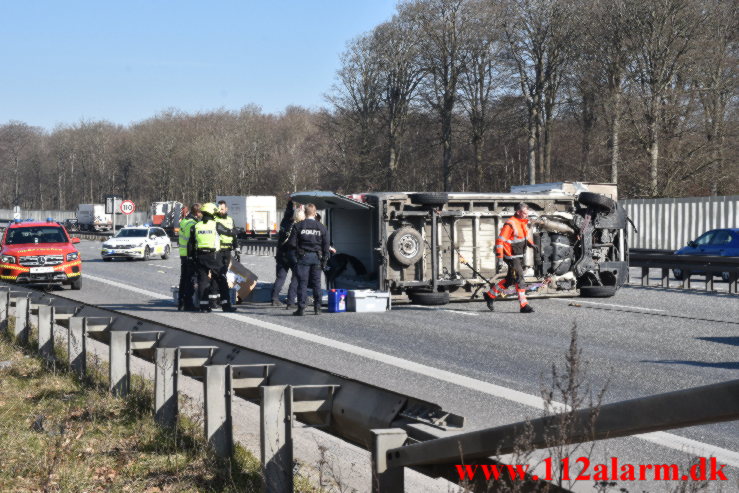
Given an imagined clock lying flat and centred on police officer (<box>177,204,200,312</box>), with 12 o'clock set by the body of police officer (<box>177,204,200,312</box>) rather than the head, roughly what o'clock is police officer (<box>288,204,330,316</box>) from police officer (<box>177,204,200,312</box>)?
police officer (<box>288,204,330,316</box>) is roughly at 1 o'clock from police officer (<box>177,204,200,312</box>).

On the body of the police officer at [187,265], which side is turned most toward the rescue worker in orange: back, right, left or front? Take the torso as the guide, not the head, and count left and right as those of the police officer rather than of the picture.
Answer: front

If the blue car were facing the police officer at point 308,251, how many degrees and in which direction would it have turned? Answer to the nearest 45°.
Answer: approximately 45° to its left

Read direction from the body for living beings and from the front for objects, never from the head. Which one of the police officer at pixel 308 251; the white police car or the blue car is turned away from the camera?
the police officer

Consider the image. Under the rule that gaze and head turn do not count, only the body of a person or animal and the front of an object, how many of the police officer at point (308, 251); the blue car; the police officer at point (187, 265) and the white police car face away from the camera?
1

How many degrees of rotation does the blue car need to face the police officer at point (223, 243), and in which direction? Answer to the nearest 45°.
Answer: approximately 45° to its left

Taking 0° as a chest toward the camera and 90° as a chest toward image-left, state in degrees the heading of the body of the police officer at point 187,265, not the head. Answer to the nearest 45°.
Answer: approximately 270°

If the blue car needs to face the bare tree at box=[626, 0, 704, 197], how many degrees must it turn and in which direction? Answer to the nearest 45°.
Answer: approximately 90° to its right

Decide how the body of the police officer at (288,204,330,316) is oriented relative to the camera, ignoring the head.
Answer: away from the camera

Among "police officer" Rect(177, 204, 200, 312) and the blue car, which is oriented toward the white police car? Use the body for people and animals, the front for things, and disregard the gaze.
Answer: the blue car

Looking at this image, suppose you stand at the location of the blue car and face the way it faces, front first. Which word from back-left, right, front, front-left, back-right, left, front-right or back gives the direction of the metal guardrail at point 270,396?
left

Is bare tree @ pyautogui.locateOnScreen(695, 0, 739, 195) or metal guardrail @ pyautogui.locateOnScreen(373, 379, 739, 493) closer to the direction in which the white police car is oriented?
the metal guardrail

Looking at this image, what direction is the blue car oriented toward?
to the viewer's left

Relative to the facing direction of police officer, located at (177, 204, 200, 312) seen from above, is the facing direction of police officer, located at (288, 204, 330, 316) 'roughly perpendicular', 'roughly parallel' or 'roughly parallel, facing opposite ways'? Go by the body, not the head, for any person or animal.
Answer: roughly perpendicular

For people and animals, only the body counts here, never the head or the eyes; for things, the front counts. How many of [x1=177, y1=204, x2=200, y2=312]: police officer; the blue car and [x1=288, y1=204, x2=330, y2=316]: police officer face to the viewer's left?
1

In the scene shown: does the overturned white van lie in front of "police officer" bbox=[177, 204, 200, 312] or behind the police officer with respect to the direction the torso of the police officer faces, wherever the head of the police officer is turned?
in front
